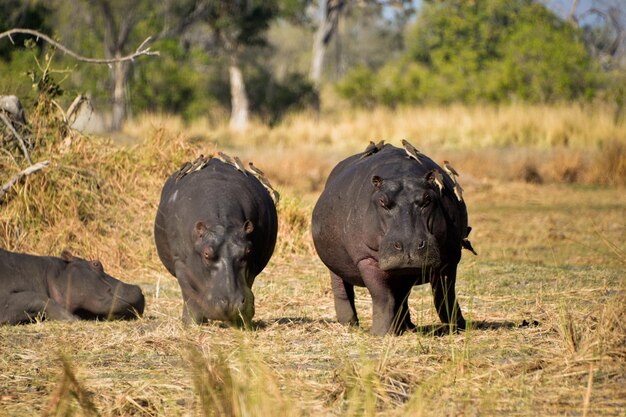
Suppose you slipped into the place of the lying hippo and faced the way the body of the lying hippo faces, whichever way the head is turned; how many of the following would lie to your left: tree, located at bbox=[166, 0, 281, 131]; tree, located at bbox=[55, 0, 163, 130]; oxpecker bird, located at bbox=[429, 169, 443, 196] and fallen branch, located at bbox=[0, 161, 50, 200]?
3

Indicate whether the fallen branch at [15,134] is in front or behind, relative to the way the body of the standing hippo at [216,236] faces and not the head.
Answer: behind

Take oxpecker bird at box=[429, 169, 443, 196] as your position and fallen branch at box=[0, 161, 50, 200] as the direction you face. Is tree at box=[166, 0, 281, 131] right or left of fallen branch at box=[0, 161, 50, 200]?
right

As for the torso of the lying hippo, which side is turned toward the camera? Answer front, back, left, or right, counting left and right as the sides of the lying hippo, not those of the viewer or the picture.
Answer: right

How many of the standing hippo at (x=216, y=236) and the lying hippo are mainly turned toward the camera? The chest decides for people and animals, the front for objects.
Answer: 1

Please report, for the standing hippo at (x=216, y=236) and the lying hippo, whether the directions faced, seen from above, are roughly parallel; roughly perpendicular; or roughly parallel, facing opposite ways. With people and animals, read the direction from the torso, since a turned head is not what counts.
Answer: roughly perpendicular

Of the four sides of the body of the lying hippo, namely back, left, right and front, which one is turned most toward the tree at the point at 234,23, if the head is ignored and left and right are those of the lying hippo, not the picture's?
left

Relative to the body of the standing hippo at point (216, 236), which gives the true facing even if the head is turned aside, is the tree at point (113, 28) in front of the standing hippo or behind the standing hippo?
behind

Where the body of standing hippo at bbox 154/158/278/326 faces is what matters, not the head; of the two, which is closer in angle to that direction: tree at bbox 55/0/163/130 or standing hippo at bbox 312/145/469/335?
the standing hippo

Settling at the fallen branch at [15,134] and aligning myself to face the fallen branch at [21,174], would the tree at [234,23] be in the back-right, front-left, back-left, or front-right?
back-left

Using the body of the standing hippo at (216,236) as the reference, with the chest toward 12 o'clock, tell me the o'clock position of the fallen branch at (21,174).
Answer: The fallen branch is roughly at 5 o'clock from the standing hippo.

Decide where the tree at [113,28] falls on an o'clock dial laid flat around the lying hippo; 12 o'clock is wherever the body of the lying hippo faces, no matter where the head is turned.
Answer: The tree is roughly at 9 o'clock from the lying hippo.

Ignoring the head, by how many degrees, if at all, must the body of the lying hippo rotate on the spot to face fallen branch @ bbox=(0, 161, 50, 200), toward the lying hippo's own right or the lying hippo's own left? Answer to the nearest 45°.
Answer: approximately 90° to the lying hippo's own left
